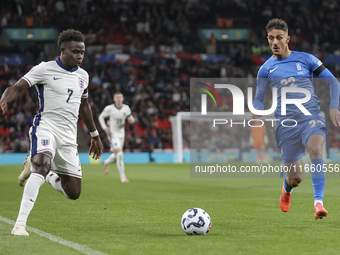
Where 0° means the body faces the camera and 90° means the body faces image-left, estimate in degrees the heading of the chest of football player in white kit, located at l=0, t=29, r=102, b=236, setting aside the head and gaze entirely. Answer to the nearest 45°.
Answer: approximately 315°

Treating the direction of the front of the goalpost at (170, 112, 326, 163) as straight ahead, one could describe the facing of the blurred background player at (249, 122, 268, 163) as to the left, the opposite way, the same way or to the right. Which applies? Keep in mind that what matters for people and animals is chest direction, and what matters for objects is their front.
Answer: the same way

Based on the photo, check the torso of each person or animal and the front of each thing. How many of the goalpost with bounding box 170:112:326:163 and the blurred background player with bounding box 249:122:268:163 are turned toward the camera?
2

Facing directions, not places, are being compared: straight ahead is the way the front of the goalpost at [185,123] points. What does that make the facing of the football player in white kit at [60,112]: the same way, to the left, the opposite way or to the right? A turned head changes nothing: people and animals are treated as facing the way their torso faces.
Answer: to the left

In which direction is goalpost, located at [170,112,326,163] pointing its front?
toward the camera

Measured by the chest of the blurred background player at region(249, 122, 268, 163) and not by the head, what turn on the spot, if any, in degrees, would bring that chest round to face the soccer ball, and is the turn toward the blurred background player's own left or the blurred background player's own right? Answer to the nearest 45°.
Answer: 0° — they already face it

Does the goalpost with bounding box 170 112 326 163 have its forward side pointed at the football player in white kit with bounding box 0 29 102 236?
yes

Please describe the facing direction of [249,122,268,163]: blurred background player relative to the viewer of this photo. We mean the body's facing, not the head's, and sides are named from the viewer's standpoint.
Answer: facing the viewer

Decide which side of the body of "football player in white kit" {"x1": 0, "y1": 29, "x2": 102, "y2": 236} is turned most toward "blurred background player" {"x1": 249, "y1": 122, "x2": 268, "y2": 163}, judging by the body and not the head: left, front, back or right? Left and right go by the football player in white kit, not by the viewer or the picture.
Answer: left

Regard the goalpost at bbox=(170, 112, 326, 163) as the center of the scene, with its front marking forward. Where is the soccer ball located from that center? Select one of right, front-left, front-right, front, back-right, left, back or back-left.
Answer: front

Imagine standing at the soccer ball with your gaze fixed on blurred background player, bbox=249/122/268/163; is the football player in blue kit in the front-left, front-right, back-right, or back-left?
front-right

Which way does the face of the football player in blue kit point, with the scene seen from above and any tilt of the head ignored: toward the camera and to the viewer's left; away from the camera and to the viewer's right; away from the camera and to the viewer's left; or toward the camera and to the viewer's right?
toward the camera and to the viewer's left
